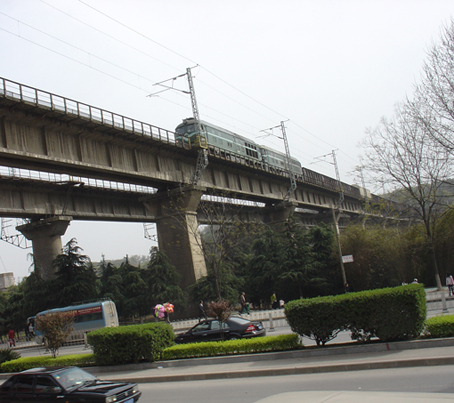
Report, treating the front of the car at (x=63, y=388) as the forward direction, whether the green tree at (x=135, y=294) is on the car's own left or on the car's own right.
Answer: on the car's own left

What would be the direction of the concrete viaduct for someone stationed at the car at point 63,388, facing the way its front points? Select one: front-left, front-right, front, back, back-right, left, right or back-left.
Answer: back-left

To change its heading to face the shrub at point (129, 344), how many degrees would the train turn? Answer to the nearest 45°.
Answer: approximately 45° to its left

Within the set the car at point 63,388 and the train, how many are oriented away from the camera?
0

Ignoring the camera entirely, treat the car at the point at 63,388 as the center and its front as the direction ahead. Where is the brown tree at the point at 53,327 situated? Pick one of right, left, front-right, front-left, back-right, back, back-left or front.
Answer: back-left

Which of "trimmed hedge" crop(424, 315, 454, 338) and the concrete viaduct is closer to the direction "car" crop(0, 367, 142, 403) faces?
the trimmed hedge
